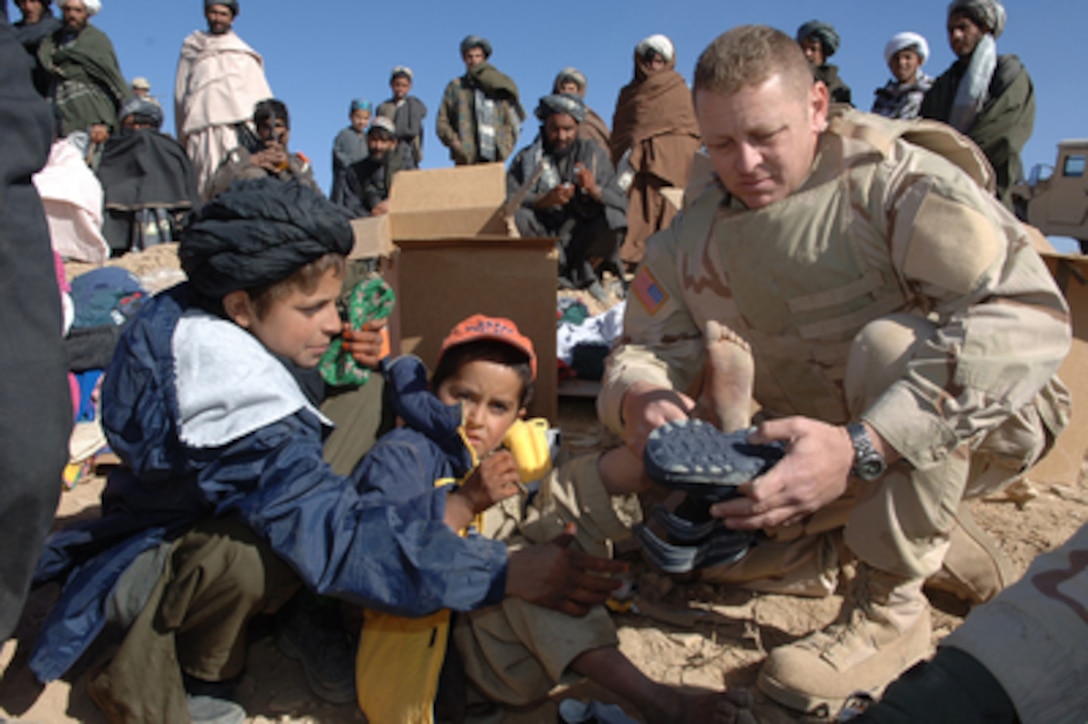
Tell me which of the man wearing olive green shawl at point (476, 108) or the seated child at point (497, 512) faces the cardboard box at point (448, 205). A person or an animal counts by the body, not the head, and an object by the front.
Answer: the man wearing olive green shawl

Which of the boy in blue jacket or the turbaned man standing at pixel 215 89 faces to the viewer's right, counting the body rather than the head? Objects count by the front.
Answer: the boy in blue jacket

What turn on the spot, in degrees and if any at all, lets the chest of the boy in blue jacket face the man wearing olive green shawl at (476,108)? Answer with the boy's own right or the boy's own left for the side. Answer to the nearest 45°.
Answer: approximately 90° to the boy's own left

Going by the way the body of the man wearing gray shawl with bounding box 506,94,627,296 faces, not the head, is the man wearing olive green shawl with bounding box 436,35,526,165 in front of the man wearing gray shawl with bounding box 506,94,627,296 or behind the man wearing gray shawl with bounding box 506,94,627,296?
behind

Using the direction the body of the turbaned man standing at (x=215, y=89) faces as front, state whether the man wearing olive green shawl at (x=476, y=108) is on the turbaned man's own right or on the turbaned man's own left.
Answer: on the turbaned man's own left

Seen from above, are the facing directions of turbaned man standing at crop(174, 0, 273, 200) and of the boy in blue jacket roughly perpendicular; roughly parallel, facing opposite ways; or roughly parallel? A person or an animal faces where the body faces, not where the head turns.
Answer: roughly perpendicular

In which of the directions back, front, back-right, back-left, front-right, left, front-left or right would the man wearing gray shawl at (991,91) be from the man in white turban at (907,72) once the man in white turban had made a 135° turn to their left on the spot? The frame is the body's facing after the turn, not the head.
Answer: front-right

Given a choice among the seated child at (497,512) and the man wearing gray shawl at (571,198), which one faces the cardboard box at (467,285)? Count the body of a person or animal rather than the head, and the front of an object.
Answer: the man wearing gray shawl

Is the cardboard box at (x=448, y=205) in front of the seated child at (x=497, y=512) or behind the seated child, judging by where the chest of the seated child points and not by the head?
behind

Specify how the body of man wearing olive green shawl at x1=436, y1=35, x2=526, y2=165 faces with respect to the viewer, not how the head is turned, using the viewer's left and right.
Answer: facing the viewer
